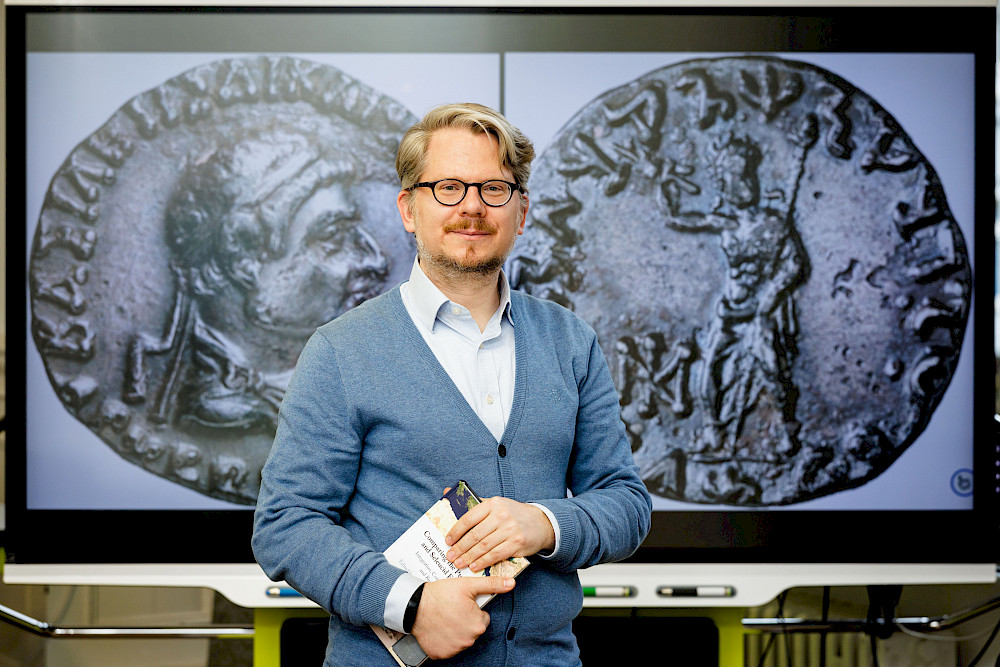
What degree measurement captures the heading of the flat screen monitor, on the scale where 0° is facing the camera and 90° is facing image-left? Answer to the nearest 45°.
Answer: approximately 0°

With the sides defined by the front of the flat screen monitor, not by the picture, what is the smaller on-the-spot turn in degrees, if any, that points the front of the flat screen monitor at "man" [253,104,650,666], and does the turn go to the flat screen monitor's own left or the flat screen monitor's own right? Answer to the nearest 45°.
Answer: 0° — it already faces them

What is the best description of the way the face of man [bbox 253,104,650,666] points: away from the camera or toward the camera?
toward the camera
